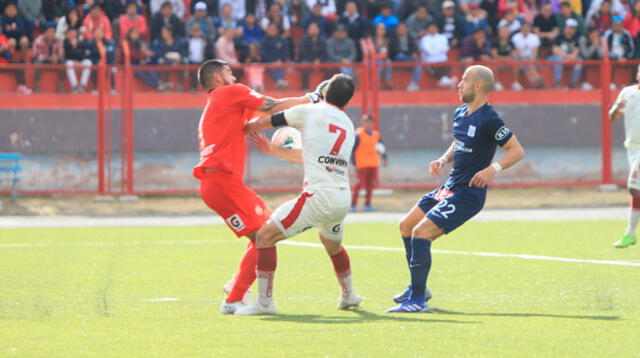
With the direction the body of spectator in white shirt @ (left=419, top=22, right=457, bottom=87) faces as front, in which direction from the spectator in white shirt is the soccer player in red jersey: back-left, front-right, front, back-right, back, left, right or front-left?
front

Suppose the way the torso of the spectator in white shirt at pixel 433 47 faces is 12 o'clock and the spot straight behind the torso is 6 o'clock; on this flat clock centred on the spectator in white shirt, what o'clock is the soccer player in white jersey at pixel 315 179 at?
The soccer player in white jersey is roughly at 12 o'clock from the spectator in white shirt.

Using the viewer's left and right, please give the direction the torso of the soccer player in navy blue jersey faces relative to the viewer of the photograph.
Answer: facing the viewer and to the left of the viewer

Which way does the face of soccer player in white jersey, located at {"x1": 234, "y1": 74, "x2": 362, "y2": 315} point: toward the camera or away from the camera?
away from the camera

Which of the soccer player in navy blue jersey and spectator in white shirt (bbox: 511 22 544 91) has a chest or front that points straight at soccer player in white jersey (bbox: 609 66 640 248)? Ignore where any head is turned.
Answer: the spectator in white shirt

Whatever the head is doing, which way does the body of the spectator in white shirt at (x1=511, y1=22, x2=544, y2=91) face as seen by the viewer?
toward the camera

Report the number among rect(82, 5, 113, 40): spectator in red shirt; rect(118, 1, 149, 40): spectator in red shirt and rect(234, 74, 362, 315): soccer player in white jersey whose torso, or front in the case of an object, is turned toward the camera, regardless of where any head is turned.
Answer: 2

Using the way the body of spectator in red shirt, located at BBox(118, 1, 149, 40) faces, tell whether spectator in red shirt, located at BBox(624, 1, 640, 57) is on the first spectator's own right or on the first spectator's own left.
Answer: on the first spectator's own left

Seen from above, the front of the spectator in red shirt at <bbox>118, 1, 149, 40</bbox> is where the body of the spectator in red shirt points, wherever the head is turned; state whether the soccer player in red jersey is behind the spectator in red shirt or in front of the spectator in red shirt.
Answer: in front

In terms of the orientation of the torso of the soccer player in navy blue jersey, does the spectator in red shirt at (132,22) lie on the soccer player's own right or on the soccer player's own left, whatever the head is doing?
on the soccer player's own right

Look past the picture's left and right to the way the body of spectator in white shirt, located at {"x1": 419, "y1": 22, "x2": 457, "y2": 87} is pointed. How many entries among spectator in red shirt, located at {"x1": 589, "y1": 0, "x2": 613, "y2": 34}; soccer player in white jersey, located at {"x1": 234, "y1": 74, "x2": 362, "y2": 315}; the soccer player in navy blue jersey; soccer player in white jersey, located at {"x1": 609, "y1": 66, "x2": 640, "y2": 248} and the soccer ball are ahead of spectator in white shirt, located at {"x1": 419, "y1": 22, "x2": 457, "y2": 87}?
4

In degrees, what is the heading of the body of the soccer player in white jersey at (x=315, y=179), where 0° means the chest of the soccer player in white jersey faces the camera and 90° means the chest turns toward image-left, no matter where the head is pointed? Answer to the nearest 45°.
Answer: approximately 135°

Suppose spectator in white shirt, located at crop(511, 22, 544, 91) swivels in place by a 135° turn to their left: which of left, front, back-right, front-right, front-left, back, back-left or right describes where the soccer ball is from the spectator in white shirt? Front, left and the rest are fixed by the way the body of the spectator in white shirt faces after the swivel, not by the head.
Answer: back-right

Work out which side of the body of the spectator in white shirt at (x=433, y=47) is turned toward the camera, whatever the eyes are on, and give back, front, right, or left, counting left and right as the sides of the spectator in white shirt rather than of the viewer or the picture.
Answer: front

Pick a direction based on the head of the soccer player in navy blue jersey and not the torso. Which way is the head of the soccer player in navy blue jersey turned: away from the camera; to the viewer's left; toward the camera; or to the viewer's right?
to the viewer's left

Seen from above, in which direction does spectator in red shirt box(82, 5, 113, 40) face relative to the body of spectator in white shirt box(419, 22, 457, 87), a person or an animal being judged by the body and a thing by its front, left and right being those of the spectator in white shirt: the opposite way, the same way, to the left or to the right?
the same way

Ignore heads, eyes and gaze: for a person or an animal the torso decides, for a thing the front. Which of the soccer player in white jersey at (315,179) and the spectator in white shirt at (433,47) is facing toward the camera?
the spectator in white shirt
